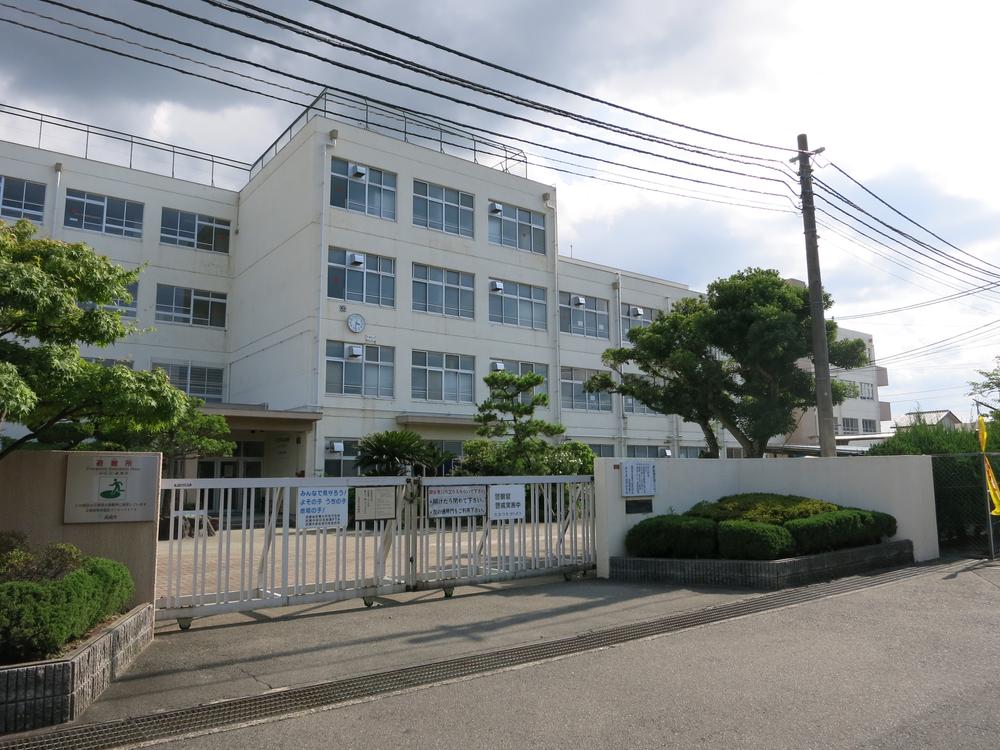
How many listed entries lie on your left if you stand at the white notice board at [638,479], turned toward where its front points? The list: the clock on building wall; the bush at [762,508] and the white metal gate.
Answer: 1

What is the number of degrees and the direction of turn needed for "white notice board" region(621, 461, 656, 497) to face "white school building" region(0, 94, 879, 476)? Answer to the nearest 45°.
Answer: approximately 135° to its right

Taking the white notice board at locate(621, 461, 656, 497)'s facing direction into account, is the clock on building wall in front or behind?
behind

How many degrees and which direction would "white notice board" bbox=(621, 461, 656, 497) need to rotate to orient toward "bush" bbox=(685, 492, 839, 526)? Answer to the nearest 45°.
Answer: approximately 90° to its left

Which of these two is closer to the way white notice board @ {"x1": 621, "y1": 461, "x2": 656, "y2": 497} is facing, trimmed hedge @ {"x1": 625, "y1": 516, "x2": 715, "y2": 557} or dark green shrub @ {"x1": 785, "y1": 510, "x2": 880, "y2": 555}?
the trimmed hedge

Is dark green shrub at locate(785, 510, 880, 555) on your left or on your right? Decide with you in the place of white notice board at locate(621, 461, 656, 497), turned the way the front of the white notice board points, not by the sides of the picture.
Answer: on your left

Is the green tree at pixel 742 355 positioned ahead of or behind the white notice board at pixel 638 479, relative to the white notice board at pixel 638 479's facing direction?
behind

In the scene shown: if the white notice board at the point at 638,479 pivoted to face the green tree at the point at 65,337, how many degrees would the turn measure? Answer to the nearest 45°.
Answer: approximately 45° to its right

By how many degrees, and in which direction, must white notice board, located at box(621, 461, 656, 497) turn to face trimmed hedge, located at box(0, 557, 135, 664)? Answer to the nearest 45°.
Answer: approximately 45° to its right

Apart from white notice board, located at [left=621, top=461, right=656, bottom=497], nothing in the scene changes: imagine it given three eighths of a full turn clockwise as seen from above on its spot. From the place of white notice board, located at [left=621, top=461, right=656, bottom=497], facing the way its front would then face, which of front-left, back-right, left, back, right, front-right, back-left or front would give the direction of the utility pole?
right

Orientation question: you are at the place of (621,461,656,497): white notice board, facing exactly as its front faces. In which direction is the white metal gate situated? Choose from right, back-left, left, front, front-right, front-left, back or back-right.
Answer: front-right

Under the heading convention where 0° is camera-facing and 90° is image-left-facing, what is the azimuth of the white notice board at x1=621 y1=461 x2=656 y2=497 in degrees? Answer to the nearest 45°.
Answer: approximately 0°
